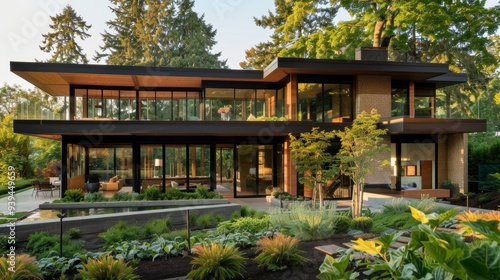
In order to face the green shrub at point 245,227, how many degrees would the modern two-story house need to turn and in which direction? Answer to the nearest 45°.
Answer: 0° — it already faces it

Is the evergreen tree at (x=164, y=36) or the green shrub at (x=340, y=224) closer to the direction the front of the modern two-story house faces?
the green shrub

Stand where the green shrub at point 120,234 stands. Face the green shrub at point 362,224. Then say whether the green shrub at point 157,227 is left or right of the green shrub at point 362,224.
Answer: left

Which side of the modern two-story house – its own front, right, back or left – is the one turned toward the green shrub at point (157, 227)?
front

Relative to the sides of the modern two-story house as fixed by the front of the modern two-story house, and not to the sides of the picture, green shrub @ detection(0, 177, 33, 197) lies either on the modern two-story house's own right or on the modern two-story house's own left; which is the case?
on the modern two-story house's own right

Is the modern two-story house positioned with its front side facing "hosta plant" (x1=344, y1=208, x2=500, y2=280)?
yes

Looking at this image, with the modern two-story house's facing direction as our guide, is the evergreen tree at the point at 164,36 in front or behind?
behind

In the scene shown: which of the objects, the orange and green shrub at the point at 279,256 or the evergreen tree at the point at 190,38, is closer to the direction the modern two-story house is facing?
the orange and green shrub

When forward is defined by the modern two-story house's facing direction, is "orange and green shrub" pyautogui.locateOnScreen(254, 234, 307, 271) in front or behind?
in front

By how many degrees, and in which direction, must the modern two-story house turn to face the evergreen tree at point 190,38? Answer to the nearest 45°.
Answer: approximately 180°

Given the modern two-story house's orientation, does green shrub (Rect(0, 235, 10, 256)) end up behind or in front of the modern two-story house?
in front

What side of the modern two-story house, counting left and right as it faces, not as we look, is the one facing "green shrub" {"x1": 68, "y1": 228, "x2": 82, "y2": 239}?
front

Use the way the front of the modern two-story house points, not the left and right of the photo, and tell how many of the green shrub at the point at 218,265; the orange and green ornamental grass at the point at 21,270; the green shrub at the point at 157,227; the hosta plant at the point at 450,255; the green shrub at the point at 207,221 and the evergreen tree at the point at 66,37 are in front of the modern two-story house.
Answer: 5

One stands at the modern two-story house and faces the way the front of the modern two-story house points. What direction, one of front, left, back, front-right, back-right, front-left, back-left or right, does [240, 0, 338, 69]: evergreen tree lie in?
back

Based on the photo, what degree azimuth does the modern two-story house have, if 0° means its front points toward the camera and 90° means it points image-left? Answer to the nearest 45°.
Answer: approximately 0°
